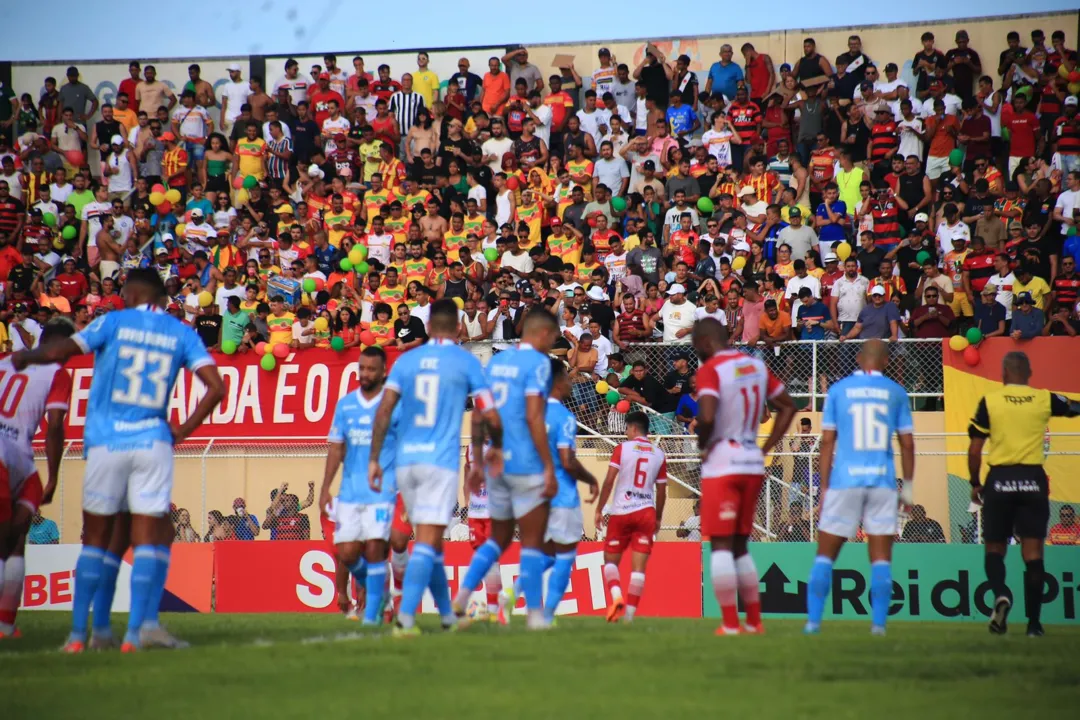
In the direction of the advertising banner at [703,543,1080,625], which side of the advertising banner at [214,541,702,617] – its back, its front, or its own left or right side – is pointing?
left

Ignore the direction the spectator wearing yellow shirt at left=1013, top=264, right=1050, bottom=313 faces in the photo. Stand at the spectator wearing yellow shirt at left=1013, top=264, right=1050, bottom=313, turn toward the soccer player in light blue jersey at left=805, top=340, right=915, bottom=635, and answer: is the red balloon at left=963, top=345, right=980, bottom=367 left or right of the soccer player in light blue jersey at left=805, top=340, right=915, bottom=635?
right

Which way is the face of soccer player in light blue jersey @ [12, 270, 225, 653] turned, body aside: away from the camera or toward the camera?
away from the camera

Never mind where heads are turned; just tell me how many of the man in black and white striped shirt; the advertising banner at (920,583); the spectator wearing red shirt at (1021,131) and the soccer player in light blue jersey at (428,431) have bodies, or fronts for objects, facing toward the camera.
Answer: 3

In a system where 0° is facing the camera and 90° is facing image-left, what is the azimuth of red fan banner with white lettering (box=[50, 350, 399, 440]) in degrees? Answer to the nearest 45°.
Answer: approximately 0°

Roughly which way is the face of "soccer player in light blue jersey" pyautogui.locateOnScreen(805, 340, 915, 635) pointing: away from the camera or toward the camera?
away from the camera

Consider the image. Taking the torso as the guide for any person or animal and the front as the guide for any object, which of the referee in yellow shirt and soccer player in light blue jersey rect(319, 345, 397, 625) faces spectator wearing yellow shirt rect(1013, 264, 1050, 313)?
the referee in yellow shirt

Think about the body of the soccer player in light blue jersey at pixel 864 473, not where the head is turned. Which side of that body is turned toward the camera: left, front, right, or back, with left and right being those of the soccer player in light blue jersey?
back

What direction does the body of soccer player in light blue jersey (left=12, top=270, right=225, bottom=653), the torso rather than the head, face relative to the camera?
away from the camera

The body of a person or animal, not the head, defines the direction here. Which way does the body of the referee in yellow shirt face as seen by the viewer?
away from the camera
